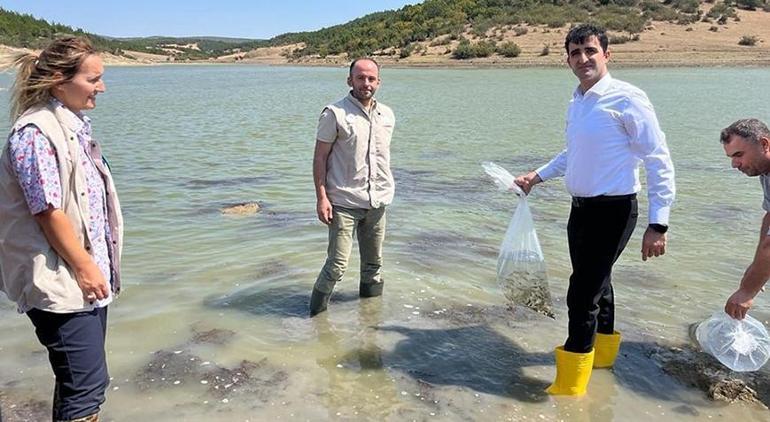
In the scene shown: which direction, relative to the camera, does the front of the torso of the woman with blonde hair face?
to the viewer's right

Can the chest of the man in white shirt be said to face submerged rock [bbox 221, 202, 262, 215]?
no

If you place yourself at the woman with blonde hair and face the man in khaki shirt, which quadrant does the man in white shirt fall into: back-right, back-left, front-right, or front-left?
front-right

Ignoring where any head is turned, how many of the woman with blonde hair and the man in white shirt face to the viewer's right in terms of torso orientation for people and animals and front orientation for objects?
1

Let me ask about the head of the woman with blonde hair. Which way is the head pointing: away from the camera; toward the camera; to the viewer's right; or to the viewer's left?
to the viewer's right

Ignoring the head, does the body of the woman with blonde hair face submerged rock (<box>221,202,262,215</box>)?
no

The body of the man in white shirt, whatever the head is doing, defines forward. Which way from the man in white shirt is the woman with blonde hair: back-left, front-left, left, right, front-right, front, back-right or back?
front

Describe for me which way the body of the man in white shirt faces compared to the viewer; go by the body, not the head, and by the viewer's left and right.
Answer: facing the viewer and to the left of the viewer

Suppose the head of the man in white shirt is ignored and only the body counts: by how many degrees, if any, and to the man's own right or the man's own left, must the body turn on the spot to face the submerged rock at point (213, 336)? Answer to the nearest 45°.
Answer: approximately 45° to the man's own right

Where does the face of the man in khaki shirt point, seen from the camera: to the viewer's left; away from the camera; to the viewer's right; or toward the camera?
toward the camera

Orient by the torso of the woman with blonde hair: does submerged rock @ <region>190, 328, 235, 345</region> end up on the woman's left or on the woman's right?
on the woman's left

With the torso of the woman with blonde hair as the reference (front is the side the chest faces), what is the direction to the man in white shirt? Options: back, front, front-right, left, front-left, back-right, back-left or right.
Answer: front
